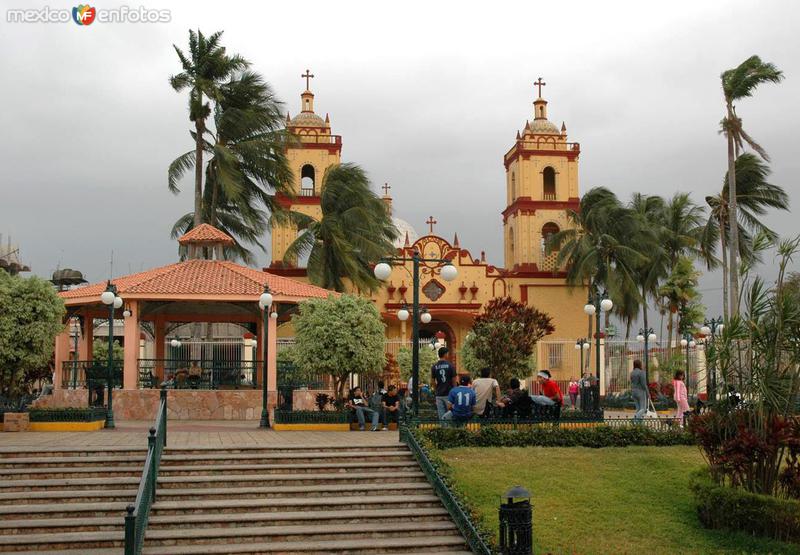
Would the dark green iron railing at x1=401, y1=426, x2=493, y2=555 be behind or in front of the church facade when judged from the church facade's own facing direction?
in front

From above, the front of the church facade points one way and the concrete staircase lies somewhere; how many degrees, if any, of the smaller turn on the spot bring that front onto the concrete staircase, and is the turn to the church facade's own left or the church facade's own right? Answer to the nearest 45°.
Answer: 0° — it already faces it

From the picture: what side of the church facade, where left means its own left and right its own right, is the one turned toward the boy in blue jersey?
front

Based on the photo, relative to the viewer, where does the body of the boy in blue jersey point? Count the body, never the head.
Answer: away from the camera

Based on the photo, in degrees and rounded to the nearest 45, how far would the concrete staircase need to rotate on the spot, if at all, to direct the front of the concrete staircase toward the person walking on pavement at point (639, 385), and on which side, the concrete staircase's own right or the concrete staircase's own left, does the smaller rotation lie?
approximately 135° to the concrete staircase's own left

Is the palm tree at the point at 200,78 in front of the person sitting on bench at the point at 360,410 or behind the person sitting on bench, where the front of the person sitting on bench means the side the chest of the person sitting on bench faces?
behind

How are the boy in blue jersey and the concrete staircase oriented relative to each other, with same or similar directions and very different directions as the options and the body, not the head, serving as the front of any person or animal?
very different directions

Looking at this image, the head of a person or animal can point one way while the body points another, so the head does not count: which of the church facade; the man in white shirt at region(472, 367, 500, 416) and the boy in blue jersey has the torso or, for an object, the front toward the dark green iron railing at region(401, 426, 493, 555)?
the church facade

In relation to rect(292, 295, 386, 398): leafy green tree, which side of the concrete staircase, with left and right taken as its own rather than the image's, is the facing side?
back

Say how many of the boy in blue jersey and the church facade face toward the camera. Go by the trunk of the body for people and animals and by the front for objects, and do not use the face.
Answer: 1

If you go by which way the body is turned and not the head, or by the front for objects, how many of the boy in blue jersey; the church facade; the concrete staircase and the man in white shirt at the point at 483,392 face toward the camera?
2

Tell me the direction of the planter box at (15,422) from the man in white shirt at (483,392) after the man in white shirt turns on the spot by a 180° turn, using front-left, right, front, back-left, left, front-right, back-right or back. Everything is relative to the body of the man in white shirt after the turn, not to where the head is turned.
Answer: right

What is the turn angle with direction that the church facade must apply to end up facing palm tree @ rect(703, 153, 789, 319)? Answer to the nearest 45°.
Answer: approximately 45° to its left

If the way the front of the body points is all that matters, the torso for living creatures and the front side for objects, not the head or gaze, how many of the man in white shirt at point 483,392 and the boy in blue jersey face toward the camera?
0
